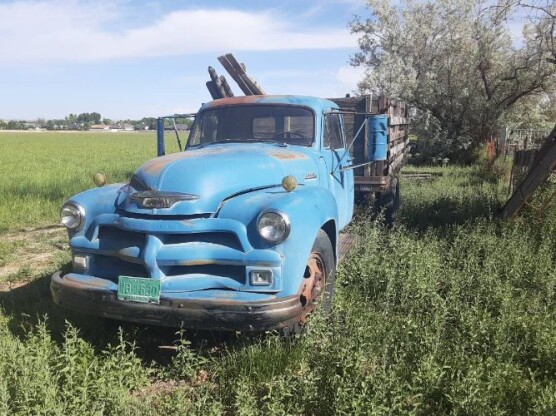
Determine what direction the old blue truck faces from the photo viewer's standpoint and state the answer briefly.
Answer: facing the viewer and to the left of the viewer

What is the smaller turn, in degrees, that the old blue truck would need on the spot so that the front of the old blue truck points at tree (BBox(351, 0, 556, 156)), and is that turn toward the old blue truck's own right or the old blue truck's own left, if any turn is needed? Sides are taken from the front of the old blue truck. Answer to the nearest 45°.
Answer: approximately 180°

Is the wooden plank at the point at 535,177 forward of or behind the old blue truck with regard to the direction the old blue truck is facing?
behind
